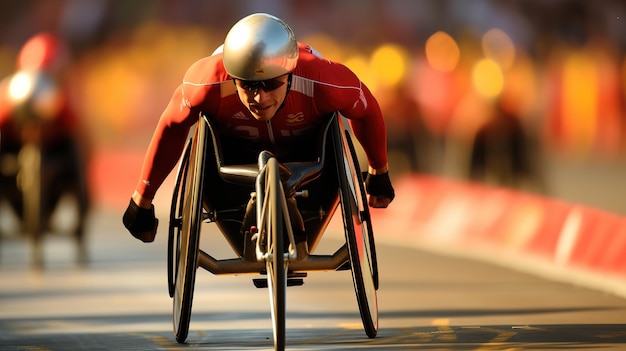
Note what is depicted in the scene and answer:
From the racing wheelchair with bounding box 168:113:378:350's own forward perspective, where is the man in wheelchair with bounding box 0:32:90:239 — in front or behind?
behind

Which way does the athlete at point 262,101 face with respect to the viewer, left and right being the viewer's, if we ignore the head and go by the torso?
facing the viewer

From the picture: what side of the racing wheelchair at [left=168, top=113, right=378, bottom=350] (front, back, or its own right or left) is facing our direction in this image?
front
